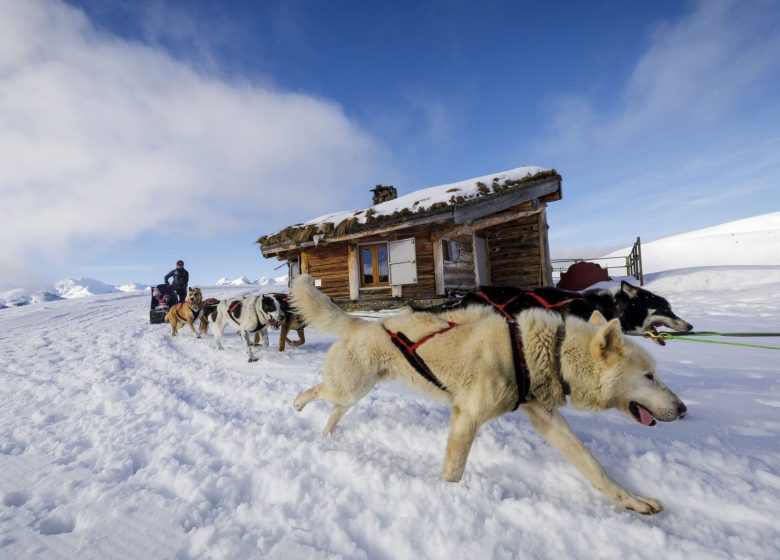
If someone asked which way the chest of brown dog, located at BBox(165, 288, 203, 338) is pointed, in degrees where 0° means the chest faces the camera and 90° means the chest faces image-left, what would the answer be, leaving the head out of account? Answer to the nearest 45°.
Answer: approximately 315°

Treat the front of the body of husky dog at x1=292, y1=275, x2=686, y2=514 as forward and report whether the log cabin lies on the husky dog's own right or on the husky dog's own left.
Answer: on the husky dog's own left

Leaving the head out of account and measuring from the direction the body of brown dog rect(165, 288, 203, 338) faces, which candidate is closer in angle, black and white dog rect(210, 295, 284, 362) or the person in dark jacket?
the black and white dog

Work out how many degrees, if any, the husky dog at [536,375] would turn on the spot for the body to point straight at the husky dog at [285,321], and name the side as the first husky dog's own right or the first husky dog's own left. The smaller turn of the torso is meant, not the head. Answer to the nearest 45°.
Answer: approximately 135° to the first husky dog's own left

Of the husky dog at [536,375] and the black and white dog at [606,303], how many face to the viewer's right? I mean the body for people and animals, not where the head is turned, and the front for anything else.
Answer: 2

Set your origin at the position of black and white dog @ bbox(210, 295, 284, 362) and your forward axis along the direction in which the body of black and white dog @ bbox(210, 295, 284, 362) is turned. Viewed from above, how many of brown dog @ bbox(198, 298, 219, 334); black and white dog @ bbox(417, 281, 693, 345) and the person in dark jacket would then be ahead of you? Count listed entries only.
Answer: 1

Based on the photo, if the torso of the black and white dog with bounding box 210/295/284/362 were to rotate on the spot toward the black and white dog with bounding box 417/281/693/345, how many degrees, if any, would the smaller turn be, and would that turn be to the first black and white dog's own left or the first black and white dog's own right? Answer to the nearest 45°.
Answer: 0° — it already faces it

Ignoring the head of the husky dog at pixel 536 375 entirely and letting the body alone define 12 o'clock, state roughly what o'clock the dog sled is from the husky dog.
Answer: The dog sled is roughly at 7 o'clock from the husky dog.

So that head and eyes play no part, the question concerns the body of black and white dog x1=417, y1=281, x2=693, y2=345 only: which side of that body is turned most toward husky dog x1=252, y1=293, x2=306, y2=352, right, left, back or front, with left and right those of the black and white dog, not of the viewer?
back

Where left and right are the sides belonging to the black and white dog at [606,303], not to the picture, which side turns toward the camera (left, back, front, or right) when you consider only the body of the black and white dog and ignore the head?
right

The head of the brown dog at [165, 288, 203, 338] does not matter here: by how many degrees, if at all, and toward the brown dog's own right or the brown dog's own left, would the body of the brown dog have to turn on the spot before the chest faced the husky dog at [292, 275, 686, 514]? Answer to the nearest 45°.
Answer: approximately 45° to the brown dog's own right

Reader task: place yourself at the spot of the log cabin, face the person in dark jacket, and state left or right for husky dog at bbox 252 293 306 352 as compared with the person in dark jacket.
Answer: left

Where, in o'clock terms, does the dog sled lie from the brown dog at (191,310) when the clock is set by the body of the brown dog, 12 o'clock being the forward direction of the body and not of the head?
The dog sled is roughly at 7 o'clock from the brown dog.

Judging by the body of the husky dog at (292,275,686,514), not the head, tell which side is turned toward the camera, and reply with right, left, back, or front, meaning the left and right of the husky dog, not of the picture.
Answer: right

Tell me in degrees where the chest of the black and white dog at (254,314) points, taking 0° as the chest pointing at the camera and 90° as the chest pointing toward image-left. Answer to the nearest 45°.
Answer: approximately 315°

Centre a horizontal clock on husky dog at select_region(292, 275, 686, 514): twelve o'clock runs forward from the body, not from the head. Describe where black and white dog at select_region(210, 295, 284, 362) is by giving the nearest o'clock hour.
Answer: The black and white dog is roughly at 7 o'clock from the husky dog.
